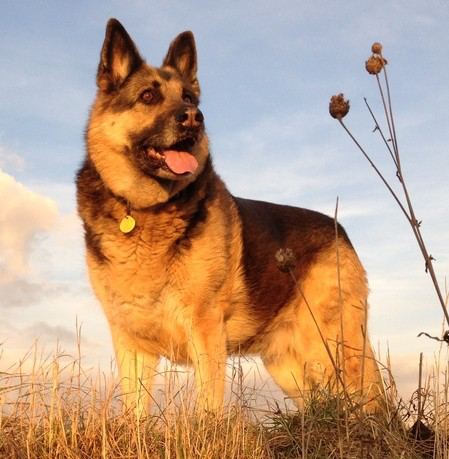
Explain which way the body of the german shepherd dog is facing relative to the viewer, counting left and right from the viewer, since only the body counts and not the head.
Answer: facing the viewer and to the left of the viewer

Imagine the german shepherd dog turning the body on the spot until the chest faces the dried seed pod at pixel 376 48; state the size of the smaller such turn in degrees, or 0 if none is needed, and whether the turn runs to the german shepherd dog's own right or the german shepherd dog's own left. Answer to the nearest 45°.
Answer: approximately 45° to the german shepherd dog's own left

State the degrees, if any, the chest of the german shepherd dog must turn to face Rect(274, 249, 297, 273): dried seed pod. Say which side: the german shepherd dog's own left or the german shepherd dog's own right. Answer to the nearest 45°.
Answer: approximately 45° to the german shepherd dog's own left

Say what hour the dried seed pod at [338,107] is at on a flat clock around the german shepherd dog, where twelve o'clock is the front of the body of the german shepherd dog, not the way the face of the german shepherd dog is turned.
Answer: The dried seed pod is roughly at 10 o'clock from the german shepherd dog.

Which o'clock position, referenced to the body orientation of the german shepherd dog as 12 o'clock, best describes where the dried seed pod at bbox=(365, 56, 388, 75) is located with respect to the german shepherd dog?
The dried seed pod is roughly at 8 o'clock from the german shepherd dog.
